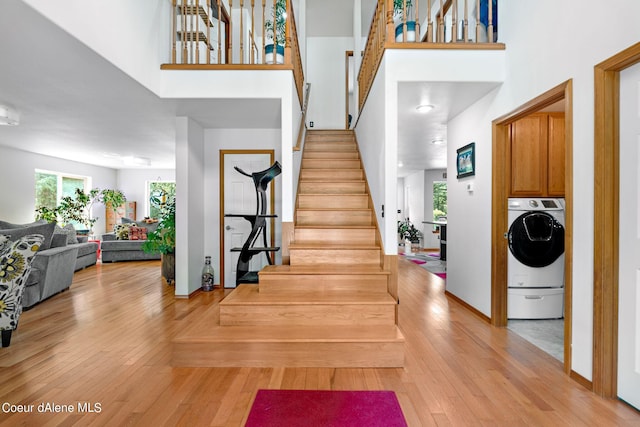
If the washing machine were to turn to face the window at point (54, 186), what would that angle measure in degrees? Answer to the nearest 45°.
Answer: approximately 90° to its right

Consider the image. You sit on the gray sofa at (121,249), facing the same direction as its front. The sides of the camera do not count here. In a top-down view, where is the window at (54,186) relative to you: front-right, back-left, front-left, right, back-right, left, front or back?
back-right

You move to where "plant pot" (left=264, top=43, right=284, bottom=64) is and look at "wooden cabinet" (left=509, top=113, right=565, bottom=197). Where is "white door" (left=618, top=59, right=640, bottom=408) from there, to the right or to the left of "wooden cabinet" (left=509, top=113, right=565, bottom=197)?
right

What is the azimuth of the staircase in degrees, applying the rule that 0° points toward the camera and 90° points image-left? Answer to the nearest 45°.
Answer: approximately 0°

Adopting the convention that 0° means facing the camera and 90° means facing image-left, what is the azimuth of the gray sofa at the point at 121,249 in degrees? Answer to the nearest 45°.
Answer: approximately 0°

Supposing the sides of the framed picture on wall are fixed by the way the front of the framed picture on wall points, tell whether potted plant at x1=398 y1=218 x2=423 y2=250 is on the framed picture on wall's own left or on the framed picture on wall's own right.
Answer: on the framed picture on wall's own right

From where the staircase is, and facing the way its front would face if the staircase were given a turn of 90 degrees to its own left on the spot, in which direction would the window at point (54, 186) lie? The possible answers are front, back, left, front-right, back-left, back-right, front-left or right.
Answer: back-left
